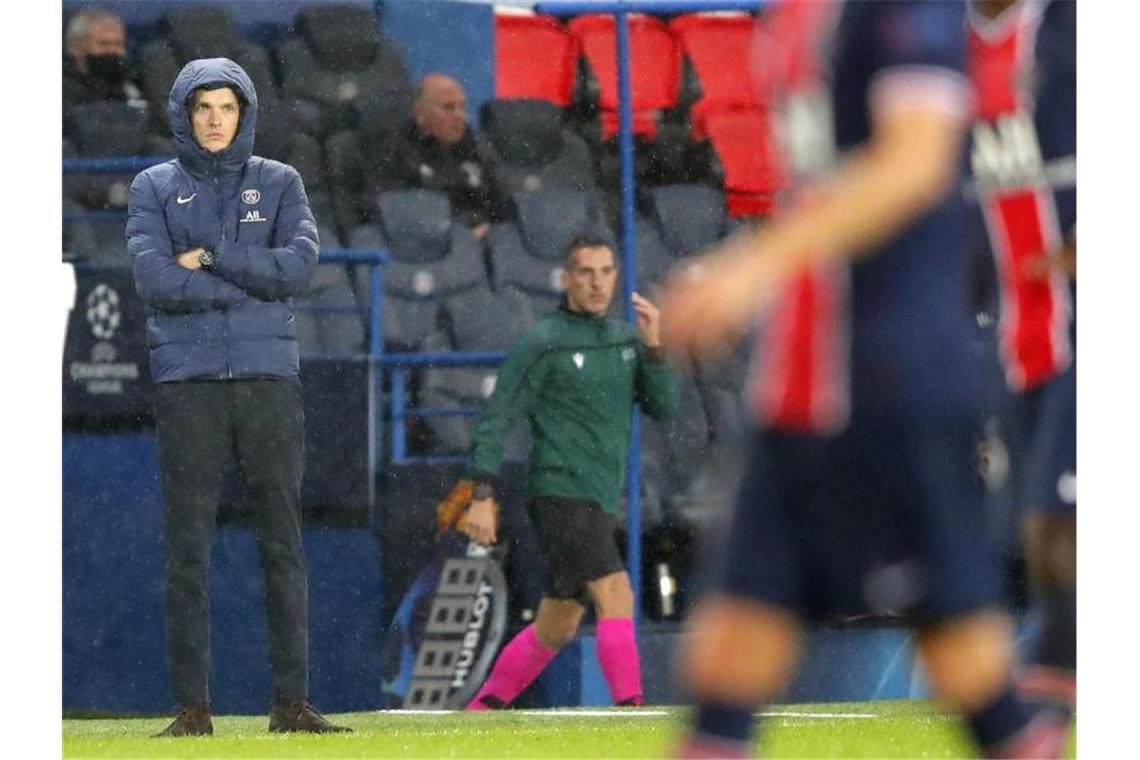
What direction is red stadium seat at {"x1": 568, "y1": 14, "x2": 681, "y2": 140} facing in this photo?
toward the camera

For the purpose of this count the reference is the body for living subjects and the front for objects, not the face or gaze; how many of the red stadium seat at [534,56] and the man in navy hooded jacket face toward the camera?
2

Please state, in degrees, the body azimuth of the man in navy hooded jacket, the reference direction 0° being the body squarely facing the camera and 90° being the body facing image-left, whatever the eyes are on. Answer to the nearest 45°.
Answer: approximately 0°

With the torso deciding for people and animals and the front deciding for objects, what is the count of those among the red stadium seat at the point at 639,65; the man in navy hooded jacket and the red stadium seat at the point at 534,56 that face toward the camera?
3

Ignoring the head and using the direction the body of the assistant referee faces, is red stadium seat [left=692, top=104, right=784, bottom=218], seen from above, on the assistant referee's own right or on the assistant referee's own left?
on the assistant referee's own left

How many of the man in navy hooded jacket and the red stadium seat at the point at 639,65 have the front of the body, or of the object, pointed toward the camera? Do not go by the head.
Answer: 2

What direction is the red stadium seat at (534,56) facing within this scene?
toward the camera

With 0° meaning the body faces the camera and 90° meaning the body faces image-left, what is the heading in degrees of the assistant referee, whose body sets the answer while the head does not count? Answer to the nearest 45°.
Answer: approximately 315°
